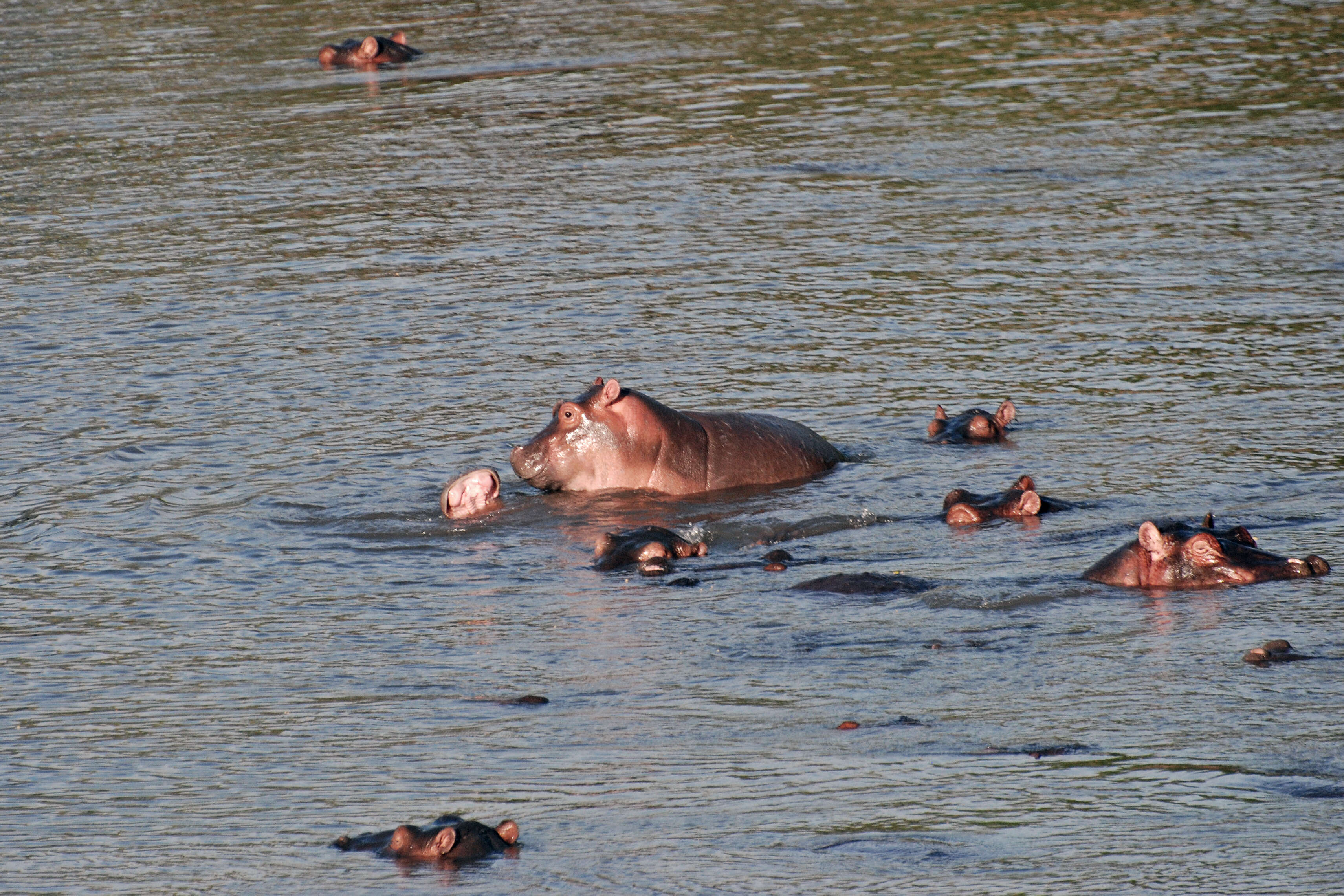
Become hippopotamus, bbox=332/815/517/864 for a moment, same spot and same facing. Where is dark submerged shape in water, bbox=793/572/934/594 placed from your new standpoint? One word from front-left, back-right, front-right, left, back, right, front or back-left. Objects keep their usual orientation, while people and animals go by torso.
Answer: back-right

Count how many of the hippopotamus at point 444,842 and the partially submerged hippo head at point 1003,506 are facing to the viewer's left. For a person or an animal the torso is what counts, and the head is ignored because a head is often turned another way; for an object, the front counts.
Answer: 2

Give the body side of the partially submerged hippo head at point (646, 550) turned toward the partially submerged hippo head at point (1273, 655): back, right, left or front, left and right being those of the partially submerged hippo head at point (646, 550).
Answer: left

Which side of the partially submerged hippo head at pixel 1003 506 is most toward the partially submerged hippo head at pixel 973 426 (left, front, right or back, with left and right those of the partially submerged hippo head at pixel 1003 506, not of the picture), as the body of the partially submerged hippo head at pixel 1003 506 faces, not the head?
right

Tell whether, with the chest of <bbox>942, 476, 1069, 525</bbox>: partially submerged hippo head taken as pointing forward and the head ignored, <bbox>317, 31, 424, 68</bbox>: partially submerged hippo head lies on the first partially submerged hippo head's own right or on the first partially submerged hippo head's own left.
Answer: on the first partially submerged hippo head's own right

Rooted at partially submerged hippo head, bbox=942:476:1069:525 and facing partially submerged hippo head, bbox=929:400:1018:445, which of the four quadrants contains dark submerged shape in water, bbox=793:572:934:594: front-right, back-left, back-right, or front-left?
back-left

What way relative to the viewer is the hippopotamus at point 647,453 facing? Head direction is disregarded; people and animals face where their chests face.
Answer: to the viewer's left

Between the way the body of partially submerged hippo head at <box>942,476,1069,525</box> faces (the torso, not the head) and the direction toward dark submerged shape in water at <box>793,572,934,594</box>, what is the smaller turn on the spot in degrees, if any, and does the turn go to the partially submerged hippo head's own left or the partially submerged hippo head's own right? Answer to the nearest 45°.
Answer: approximately 45° to the partially submerged hippo head's own left

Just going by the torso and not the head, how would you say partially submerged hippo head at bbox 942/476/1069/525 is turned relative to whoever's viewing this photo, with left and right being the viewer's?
facing to the left of the viewer

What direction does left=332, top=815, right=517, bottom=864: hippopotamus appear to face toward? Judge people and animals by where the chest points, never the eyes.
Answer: to the viewer's left
